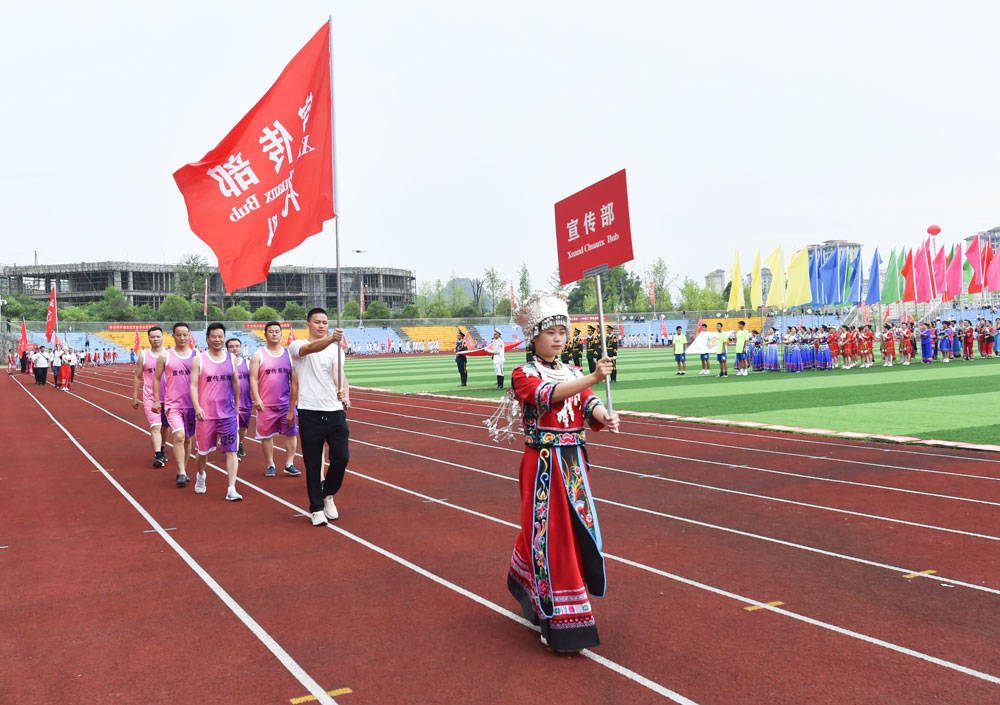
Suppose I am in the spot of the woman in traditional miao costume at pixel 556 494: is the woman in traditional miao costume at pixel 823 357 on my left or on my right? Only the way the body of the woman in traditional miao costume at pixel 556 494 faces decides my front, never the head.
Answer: on my left

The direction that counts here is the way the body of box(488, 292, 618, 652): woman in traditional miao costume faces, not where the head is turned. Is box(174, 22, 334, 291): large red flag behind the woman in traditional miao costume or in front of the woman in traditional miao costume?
behind

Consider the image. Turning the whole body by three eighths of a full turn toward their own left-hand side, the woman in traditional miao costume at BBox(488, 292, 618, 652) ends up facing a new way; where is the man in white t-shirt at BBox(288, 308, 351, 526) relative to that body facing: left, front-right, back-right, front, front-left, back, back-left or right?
front-left

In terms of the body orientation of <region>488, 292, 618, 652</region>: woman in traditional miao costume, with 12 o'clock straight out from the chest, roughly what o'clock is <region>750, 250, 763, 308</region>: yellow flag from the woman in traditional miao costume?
The yellow flag is roughly at 8 o'clock from the woman in traditional miao costume.

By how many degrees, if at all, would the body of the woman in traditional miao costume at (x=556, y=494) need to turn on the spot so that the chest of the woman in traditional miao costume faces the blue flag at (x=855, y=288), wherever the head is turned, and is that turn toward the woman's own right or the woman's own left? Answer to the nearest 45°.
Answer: approximately 90° to the woman's own left

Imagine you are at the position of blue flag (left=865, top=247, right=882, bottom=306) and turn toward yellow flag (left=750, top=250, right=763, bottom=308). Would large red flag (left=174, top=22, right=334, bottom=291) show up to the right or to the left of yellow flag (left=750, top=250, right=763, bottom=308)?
left

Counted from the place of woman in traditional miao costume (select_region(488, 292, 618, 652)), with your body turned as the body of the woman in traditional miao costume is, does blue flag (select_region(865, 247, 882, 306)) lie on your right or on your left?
on your left

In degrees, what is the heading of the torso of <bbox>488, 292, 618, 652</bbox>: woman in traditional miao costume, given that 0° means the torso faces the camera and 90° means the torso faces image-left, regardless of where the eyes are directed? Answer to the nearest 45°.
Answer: approximately 315°

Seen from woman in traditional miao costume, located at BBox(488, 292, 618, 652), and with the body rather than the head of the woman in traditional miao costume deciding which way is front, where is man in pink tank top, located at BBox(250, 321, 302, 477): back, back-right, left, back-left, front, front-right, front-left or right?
back

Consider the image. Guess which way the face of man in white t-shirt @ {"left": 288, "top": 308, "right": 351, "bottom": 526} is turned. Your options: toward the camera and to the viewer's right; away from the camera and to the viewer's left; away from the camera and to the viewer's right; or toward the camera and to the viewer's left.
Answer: toward the camera and to the viewer's right

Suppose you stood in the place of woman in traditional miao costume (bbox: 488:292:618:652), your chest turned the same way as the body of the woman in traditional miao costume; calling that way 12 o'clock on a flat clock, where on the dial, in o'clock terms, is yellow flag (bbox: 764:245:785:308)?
The yellow flag is roughly at 8 o'clock from the woman in traditional miao costume.
